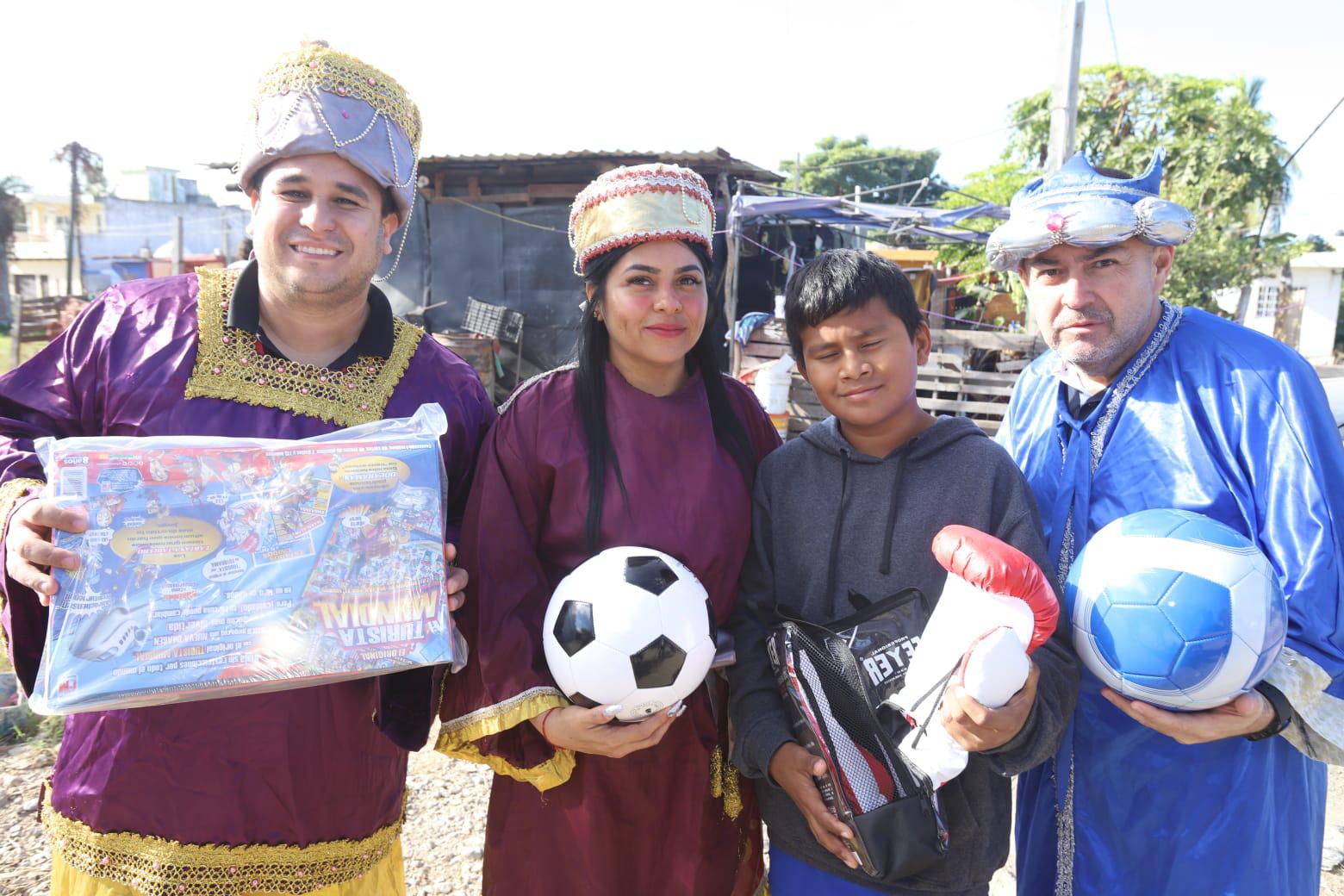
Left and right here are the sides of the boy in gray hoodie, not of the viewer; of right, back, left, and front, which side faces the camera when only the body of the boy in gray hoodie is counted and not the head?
front

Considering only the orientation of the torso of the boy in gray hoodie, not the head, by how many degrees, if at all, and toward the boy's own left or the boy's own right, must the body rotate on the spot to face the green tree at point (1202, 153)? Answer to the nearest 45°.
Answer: approximately 180°

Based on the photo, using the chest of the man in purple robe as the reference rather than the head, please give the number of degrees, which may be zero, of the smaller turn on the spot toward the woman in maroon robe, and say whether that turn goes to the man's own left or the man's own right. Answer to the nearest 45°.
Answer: approximately 90° to the man's own left

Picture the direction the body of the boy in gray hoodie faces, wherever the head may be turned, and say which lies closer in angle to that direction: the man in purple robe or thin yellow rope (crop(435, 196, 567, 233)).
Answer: the man in purple robe

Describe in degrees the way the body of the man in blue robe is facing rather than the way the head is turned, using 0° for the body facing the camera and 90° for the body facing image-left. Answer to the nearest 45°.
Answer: approximately 45°

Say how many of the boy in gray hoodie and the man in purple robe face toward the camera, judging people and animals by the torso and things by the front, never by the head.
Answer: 2

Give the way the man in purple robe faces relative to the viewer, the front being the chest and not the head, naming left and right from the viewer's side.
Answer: facing the viewer

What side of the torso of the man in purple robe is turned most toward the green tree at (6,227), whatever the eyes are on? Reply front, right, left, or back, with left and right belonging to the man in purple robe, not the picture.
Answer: back
